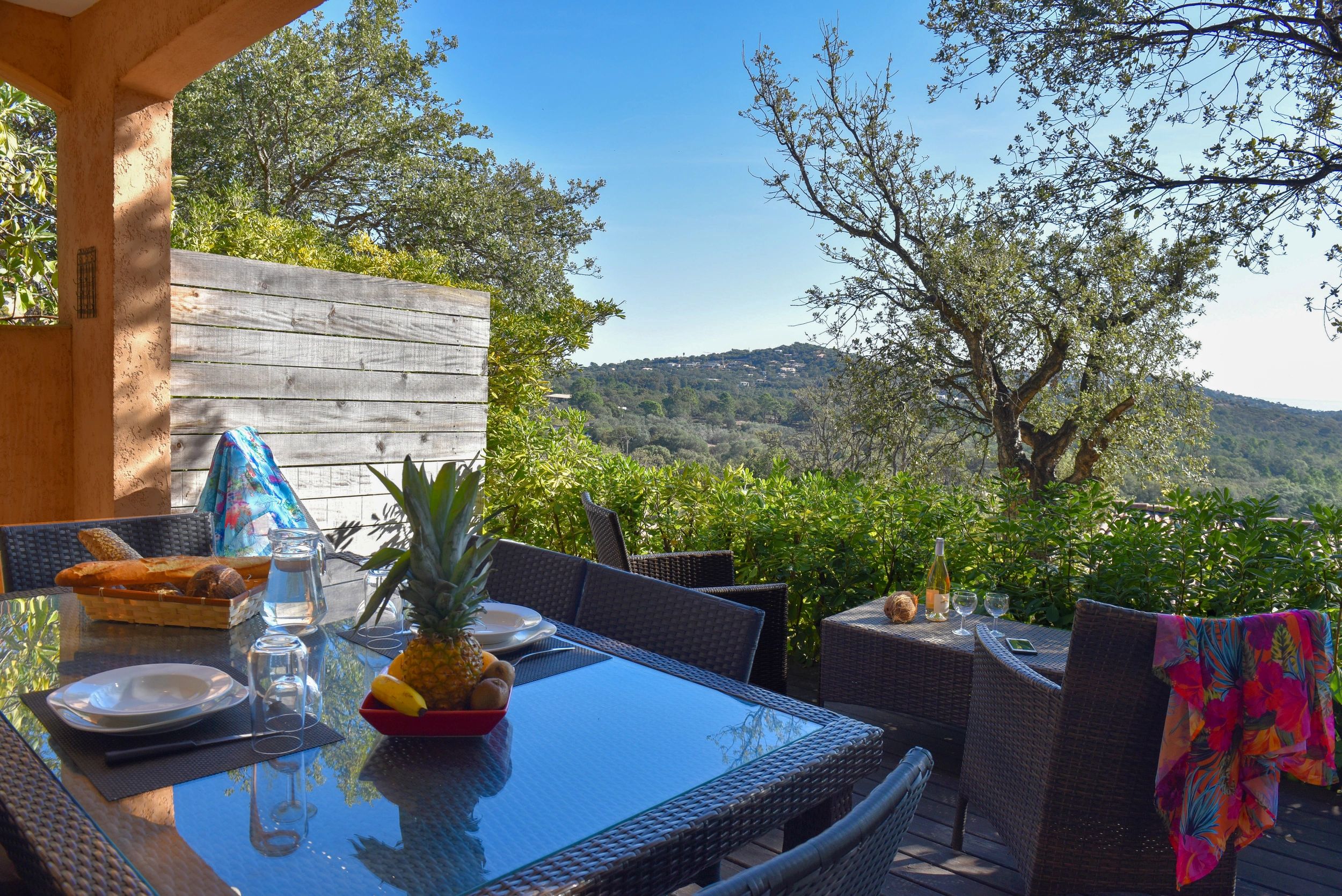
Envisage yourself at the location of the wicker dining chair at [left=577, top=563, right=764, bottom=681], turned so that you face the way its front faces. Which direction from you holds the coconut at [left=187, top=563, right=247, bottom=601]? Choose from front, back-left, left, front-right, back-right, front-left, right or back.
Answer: front-right

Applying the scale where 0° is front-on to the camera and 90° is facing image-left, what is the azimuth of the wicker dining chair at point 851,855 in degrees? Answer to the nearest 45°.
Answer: approximately 135°

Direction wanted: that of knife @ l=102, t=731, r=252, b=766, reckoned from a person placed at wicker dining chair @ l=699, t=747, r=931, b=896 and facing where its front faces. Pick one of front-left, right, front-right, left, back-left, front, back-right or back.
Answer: front-left

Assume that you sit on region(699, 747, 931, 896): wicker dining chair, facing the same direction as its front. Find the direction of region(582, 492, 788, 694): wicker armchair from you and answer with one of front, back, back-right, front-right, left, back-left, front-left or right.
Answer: front-right

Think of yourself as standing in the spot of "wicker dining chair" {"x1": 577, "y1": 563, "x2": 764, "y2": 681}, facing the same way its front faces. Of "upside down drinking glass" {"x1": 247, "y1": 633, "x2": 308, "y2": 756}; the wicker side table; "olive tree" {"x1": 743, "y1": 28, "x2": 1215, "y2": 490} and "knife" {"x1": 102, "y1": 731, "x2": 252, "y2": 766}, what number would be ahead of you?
2

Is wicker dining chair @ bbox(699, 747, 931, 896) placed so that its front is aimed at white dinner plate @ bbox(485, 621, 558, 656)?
yes

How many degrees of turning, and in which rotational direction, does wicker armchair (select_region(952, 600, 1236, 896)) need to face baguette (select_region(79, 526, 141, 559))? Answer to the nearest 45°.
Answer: approximately 90° to its left

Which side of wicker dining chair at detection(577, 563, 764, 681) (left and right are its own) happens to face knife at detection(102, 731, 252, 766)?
front

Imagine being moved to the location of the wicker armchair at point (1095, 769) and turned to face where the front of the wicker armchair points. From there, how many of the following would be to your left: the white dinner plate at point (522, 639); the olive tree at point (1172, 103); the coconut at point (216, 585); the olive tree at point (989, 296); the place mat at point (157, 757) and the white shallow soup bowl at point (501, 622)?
4

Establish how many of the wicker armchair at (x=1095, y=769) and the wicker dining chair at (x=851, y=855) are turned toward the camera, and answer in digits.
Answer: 0

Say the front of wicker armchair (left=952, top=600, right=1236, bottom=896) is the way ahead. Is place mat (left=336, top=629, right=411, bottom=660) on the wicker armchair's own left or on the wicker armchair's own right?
on the wicker armchair's own left

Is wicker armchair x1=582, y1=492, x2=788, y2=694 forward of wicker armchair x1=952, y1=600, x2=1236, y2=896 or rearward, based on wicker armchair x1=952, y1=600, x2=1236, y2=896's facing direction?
forward

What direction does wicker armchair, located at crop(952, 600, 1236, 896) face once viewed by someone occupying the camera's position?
facing away from the viewer and to the left of the viewer

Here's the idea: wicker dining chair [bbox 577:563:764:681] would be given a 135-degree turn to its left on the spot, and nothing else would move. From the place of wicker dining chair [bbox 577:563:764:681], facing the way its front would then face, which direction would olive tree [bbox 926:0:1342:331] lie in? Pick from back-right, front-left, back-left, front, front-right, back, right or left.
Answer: front-left
